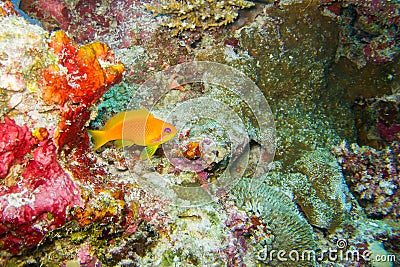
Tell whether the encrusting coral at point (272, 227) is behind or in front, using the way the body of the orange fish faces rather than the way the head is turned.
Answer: in front

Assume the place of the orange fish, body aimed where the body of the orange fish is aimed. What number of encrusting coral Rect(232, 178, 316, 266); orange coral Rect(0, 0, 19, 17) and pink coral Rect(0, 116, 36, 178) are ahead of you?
1

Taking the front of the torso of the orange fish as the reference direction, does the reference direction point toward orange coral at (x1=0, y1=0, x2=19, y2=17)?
no

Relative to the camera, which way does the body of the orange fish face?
to the viewer's right

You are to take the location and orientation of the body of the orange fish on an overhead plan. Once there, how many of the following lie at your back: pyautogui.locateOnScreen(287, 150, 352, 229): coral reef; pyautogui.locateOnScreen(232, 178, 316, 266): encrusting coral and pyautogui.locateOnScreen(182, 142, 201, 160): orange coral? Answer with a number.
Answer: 0

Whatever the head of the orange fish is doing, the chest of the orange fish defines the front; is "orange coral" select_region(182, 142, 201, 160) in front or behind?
in front

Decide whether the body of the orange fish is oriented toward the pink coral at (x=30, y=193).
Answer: no
